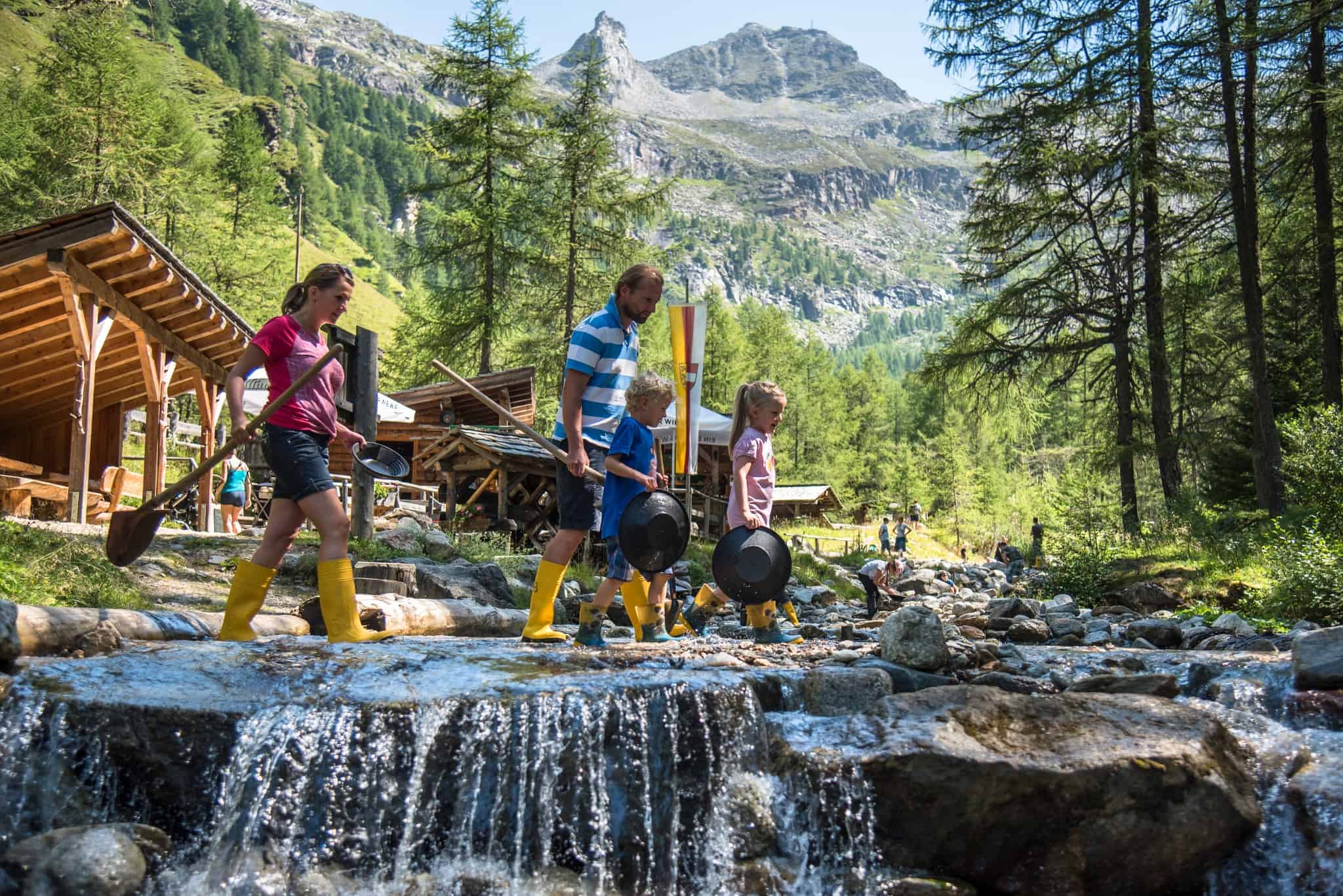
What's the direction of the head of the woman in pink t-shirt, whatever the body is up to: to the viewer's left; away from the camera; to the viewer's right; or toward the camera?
to the viewer's right

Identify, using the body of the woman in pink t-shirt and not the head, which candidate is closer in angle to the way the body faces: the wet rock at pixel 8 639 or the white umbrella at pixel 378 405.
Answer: the white umbrella

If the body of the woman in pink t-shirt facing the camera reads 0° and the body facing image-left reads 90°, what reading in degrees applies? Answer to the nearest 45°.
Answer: approximately 270°

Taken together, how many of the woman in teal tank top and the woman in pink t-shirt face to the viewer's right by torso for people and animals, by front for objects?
1

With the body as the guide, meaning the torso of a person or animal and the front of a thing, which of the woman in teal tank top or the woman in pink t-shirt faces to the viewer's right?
the woman in pink t-shirt
